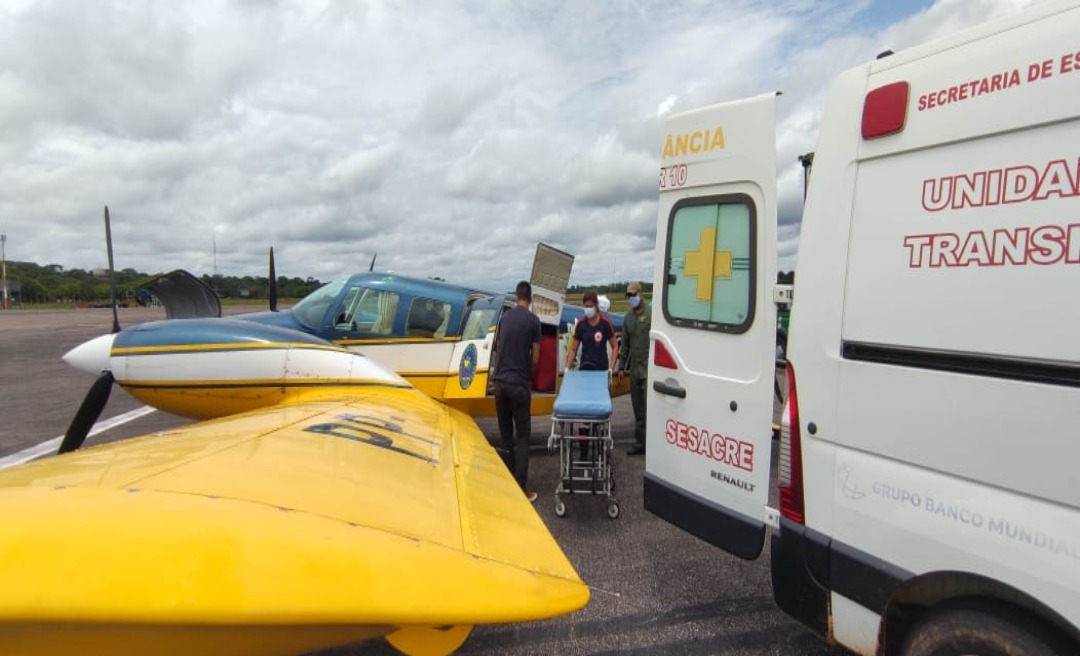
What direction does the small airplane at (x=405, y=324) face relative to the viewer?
to the viewer's left

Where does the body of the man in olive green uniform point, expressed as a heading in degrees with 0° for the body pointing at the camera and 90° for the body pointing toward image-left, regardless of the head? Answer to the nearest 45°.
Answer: approximately 45°

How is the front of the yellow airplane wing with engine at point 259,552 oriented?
to the viewer's left

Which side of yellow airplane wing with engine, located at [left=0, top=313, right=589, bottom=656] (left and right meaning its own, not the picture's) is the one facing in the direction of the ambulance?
back

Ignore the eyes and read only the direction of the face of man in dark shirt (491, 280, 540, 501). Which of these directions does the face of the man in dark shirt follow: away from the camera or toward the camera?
away from the camera

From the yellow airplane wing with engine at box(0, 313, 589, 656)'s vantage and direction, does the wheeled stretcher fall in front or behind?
behind
